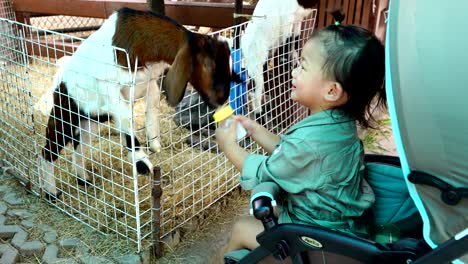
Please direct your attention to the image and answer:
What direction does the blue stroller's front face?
to the viewer's left

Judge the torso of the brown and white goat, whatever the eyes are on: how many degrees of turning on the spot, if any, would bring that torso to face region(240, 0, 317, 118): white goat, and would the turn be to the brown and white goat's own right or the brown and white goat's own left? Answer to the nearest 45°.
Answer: approximately 45° to the brown and white goat's own left

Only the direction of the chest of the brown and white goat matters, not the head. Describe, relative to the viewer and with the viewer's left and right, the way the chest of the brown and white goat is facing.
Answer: facing to the right of the viewer

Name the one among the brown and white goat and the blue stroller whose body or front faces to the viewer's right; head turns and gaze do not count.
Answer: the brown and white goat

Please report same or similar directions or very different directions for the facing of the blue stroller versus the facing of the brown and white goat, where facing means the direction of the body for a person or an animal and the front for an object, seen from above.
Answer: very different directions

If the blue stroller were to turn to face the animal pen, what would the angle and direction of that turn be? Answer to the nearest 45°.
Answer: approximately 45° to its right
